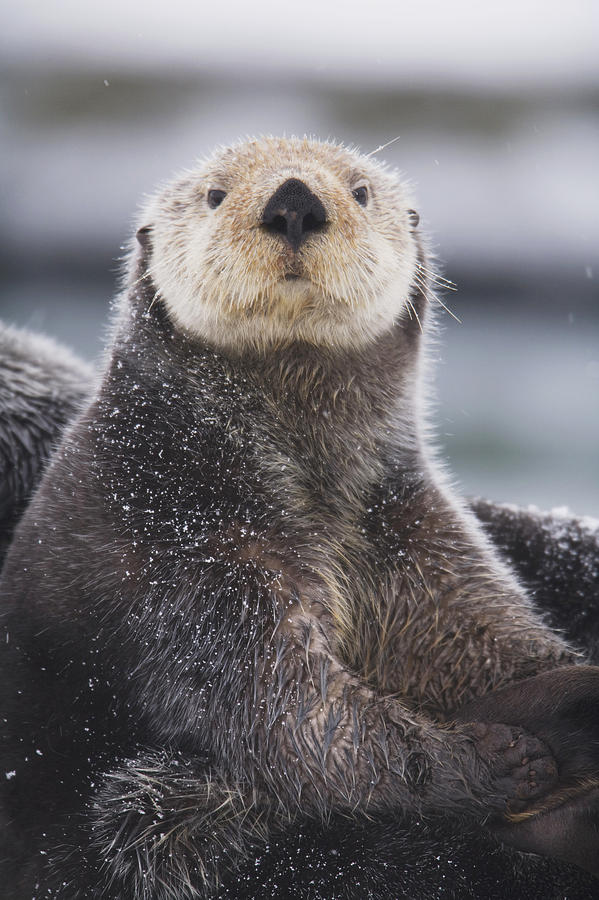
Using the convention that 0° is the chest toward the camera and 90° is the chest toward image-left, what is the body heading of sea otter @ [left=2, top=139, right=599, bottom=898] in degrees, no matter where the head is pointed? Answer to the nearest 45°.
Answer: approximately 315°
